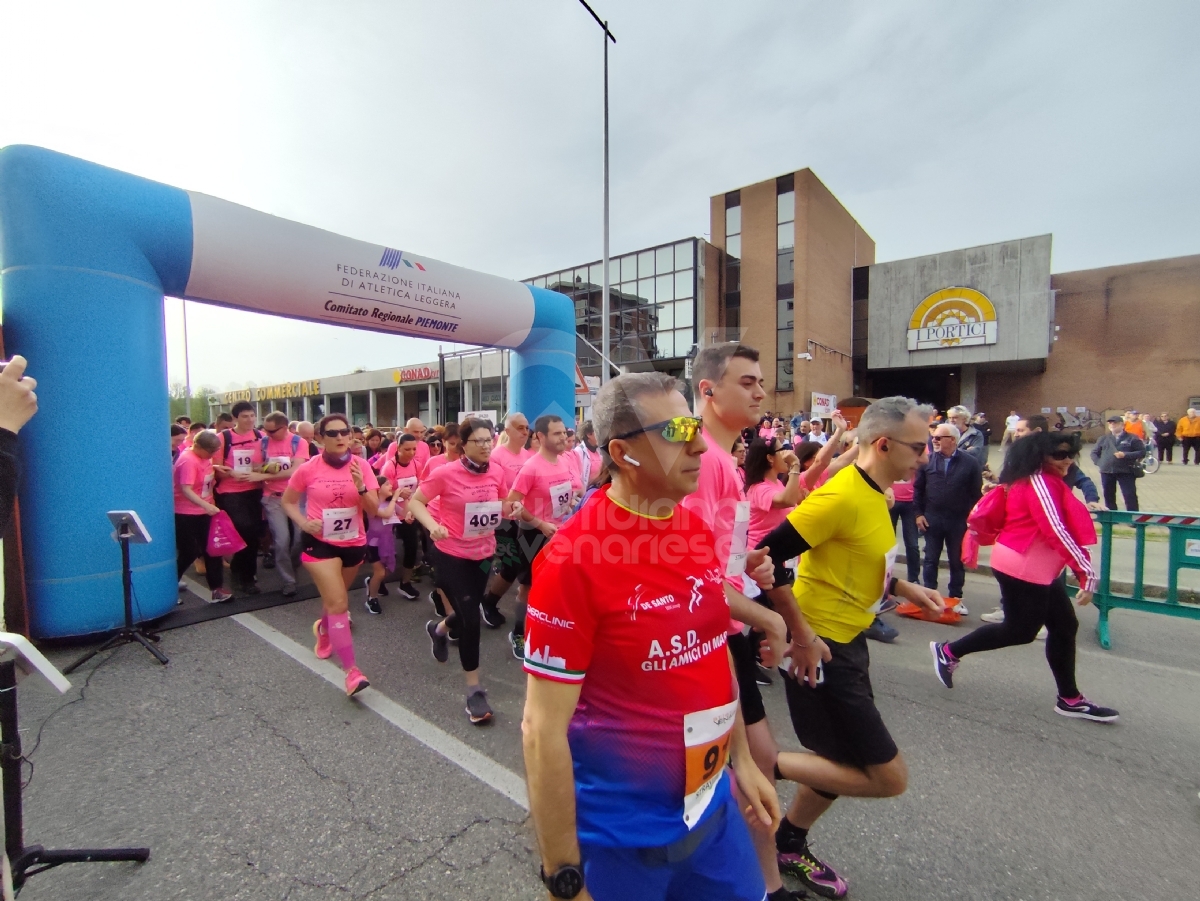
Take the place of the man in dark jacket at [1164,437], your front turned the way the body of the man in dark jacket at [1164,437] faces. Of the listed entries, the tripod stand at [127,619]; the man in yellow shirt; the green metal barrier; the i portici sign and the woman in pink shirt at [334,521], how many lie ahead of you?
4

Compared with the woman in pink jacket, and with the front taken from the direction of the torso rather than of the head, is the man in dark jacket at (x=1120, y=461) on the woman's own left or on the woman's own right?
on the woman's own left

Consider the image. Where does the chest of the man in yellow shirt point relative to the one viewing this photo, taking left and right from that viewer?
facing to the right of the viewer

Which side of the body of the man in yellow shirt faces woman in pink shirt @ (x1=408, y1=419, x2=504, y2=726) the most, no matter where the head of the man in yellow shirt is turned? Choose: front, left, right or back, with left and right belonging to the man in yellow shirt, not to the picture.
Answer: back

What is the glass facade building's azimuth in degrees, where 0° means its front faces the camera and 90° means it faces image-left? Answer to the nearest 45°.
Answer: approximately 45°

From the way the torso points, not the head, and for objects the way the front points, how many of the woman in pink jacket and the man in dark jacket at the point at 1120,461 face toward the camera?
1

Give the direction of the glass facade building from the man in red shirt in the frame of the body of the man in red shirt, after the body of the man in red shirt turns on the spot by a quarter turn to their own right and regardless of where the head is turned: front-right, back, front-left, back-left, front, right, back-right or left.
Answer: back-right

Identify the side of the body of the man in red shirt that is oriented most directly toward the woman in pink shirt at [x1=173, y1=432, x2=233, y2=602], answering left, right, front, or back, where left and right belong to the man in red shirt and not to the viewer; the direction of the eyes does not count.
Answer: back

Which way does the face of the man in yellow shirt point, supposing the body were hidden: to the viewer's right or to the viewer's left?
to the viewer's right

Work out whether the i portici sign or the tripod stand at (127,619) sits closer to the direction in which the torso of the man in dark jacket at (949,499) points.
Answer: the tripod stand

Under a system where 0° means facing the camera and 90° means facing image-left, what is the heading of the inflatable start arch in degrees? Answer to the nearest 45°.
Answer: approximately 315°

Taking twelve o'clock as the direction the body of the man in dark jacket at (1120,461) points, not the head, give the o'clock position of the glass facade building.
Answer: The glass facade building is roughly at 4 o'clock from the man in dark jacket.

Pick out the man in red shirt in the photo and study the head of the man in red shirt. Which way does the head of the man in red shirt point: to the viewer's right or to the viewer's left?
to the viewer's right

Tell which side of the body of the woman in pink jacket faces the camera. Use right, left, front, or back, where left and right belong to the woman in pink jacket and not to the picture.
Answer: right
